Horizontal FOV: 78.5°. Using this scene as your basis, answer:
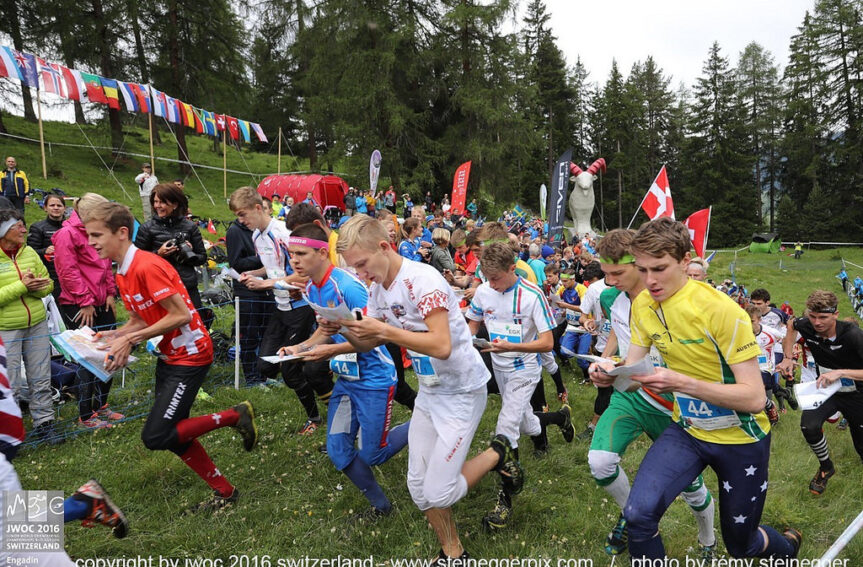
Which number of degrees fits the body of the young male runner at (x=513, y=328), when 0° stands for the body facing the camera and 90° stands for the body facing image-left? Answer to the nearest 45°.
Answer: approximately 45°

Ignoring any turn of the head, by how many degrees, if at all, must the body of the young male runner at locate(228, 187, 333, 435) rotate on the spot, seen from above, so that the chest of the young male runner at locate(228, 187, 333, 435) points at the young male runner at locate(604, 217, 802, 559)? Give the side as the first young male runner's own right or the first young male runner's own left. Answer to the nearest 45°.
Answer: approximately 90° to the first young male runner's own left

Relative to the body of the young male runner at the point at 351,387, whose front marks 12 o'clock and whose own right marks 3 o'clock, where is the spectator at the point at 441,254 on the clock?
The spectator is roughly at 5 o'clock from the young male runner.

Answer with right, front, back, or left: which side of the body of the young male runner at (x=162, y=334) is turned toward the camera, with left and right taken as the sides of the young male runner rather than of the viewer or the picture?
left

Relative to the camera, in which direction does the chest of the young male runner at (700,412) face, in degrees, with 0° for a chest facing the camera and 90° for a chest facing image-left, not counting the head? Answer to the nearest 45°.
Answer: approximately 45°

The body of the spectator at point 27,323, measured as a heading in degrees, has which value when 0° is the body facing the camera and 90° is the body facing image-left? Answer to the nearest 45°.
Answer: approximately 315°

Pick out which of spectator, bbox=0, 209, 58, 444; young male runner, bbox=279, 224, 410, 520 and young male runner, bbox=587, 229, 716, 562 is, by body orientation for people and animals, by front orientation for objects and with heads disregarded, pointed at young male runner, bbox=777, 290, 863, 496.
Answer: the spectator

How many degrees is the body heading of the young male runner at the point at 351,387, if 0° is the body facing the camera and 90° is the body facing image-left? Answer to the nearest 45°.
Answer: approximately 45°

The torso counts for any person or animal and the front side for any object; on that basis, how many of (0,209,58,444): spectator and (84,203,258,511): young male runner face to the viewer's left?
1

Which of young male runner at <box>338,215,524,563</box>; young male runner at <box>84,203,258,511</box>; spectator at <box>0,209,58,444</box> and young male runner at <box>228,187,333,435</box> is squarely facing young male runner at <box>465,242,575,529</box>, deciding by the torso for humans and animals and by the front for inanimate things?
the spectator

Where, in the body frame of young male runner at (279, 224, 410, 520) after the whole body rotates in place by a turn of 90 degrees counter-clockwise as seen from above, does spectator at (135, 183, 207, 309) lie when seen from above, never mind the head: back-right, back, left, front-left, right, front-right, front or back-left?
back

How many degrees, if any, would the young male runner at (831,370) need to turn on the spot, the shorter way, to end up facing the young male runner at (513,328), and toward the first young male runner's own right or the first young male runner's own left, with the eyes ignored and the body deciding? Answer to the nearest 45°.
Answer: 0° — they already face them
